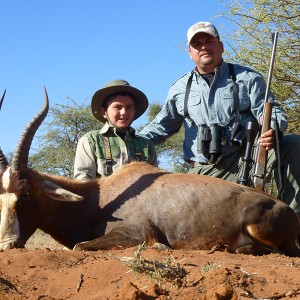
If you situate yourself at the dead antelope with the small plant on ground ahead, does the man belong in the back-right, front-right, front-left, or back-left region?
back-left

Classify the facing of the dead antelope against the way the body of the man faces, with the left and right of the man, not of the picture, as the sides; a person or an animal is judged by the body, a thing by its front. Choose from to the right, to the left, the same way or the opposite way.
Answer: to the right

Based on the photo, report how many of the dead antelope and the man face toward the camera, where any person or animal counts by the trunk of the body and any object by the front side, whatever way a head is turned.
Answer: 1

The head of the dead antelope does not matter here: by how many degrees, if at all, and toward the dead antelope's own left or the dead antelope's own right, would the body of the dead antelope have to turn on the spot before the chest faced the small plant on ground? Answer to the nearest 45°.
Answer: approximately 90° to the dead antelope's own left

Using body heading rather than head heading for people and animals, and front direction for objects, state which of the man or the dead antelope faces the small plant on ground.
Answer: the man

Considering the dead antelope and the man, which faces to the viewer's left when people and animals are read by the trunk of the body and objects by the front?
the dead antelope

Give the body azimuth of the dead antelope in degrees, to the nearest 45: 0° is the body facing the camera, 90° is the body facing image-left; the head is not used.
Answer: approximately 90°

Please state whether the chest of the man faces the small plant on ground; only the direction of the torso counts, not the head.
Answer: yes

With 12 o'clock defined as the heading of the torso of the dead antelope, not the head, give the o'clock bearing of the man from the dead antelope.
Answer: The man is roughly at 4 o'clock from the dead antelope.

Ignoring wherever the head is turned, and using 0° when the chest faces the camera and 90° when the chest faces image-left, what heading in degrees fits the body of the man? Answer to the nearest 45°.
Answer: approximately 0°
